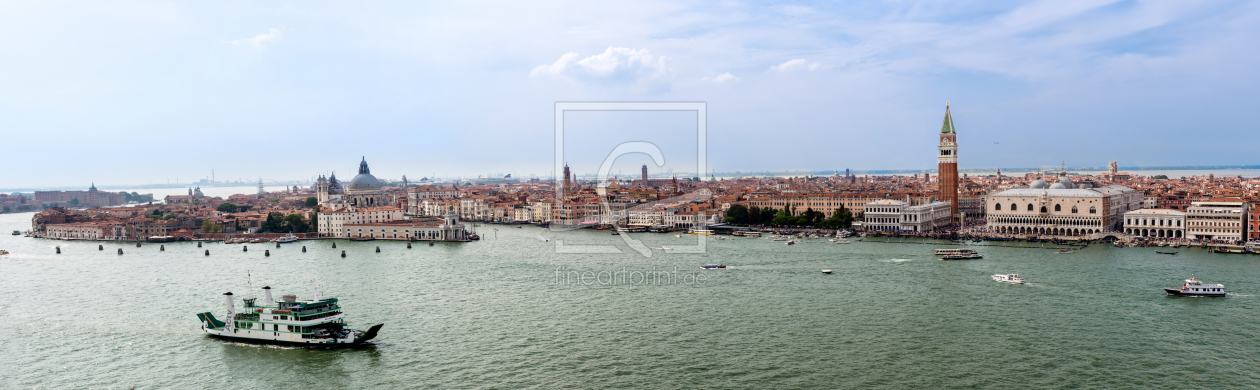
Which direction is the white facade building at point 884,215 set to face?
toward the camera

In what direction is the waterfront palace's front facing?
toward the camera

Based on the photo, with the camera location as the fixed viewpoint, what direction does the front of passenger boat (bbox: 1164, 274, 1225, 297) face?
facing to the left of the viewer

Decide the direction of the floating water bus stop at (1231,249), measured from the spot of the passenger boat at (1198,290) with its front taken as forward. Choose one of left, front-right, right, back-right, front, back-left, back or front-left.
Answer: right

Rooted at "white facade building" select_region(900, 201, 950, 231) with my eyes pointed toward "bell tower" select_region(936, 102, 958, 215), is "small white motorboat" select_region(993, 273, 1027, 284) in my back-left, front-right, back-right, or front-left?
back-right

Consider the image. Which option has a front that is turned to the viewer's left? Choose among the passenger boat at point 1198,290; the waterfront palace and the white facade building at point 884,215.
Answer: the passenger boat

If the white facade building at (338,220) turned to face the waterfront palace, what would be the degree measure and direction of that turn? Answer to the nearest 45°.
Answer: approximately 45° to its left

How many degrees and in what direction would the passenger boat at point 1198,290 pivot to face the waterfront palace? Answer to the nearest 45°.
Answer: approximately 90° to its right
